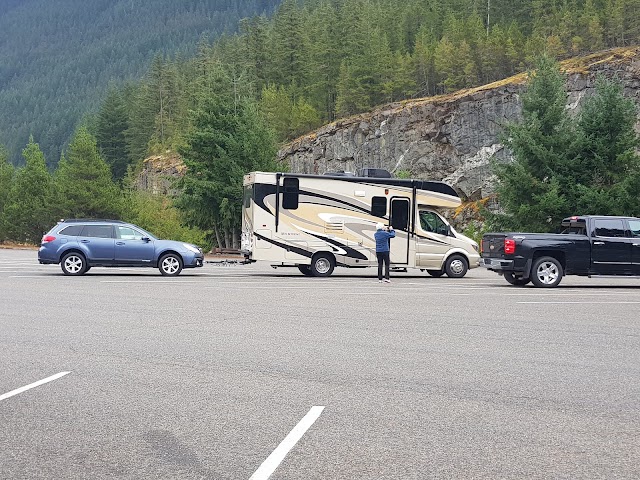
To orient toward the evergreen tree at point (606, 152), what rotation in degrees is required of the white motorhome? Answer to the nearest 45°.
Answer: approximately 45° to its left

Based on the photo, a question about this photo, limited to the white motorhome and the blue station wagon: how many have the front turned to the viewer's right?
2

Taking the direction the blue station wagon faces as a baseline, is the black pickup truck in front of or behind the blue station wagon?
in front

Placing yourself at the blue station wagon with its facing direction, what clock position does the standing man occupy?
The standing man is roughly at 1 o'clock from the blue station wagon.

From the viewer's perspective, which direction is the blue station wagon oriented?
to the viewer's right

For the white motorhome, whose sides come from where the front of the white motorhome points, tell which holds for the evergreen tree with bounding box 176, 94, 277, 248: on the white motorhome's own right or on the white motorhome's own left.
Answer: on the white motorhome's own left

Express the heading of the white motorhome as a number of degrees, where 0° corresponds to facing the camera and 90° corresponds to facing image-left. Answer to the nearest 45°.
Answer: approximately 270°

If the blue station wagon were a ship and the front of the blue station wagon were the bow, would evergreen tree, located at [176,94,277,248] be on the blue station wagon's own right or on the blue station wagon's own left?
on the blue station wagon's own left

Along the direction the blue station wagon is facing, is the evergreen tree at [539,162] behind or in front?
in front

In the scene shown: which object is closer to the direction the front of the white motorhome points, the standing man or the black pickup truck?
the black pickup truck

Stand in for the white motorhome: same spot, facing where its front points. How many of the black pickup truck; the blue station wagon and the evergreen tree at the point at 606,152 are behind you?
1

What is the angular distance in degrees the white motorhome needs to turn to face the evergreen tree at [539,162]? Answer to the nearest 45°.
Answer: approximately 45° to its left

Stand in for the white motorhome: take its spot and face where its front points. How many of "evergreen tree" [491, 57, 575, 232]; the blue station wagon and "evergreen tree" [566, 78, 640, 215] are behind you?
1
